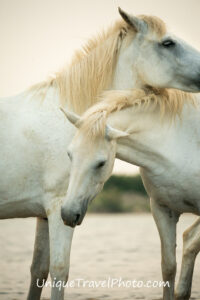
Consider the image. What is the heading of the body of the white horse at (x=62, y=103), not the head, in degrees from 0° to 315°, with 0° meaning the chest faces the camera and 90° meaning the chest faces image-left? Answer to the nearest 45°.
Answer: approximately 270°
